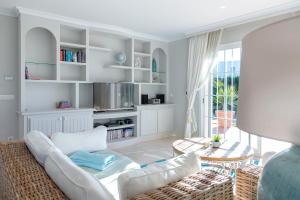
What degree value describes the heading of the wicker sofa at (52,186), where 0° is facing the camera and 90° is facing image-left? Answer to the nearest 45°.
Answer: approximately 225°

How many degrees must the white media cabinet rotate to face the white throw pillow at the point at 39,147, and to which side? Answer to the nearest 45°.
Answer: approximately 45° to its right

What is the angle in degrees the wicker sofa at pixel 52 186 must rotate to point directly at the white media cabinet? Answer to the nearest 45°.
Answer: approximately 45° to its left

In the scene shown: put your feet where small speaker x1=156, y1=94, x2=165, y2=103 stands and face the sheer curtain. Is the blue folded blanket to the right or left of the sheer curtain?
right

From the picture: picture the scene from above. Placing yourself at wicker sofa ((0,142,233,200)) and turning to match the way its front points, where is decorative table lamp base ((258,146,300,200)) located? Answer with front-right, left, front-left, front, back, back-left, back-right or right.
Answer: right

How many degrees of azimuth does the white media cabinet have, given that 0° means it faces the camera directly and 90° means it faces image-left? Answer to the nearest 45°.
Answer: approximately 315°

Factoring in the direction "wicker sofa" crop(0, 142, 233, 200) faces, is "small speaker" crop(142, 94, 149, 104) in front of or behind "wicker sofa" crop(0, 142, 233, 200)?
in front

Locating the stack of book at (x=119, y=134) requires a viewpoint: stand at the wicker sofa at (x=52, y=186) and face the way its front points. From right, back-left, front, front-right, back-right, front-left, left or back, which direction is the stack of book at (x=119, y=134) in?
front-left
